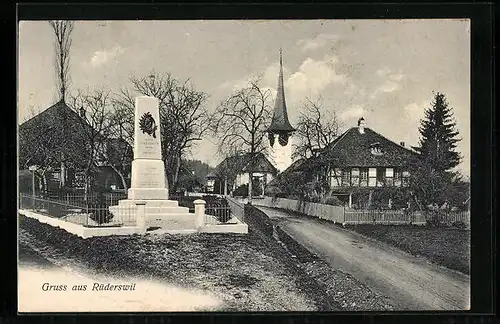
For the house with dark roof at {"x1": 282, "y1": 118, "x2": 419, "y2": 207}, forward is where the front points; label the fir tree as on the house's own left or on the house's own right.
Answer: on the house's own left

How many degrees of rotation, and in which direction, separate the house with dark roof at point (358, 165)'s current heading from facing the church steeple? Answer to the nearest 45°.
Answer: approximately 90° to its right

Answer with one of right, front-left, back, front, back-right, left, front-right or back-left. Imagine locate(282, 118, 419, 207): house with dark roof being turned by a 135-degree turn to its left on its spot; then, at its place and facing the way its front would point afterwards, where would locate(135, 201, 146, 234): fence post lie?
back-right

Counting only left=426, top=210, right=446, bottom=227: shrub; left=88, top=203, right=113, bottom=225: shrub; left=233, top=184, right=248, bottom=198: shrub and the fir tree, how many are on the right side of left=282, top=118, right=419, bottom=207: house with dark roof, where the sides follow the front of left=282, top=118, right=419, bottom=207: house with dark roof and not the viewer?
2

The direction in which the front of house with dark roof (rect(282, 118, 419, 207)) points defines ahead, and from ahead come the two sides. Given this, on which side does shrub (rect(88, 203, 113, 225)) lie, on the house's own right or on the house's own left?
on the house's own right

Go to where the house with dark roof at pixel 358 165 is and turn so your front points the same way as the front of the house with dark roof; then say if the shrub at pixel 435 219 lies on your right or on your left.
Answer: on your left

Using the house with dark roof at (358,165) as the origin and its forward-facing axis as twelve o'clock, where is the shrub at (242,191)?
The shrub is roughly at 3 o'clock from the house with dark roof.

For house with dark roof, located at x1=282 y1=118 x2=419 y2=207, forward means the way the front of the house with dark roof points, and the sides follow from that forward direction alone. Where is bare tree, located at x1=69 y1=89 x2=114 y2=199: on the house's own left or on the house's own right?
on the house's own right

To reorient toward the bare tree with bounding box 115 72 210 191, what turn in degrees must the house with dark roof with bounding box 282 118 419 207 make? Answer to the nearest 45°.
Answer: approximately 90° to its right

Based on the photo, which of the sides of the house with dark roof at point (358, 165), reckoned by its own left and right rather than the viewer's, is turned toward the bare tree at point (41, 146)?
right

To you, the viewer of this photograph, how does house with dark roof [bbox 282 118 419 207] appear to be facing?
facing the viewer

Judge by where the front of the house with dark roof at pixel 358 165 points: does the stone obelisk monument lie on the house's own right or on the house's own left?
on the house's own right
